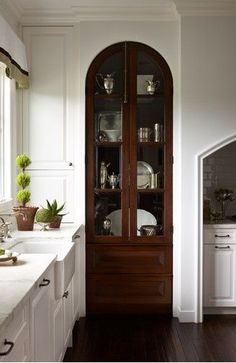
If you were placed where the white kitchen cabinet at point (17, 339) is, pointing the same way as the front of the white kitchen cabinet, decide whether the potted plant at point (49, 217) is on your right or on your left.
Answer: on your left

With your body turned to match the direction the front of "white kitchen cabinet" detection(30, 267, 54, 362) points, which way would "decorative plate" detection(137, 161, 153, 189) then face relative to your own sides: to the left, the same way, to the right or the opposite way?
to the right

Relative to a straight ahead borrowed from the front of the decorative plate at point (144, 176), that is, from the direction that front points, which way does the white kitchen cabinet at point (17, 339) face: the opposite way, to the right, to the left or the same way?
to the left

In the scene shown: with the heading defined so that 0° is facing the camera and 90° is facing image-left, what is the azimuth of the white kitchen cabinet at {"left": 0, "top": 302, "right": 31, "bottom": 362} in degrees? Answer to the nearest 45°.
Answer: approximately 270°

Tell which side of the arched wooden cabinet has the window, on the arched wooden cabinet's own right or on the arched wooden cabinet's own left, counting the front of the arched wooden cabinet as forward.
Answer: on the arched wooden cabinet's own right

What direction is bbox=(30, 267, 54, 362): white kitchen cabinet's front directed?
to the viewer's right

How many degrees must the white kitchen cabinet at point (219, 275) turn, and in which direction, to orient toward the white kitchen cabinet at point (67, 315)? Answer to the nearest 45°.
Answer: approximately 45° to its right
